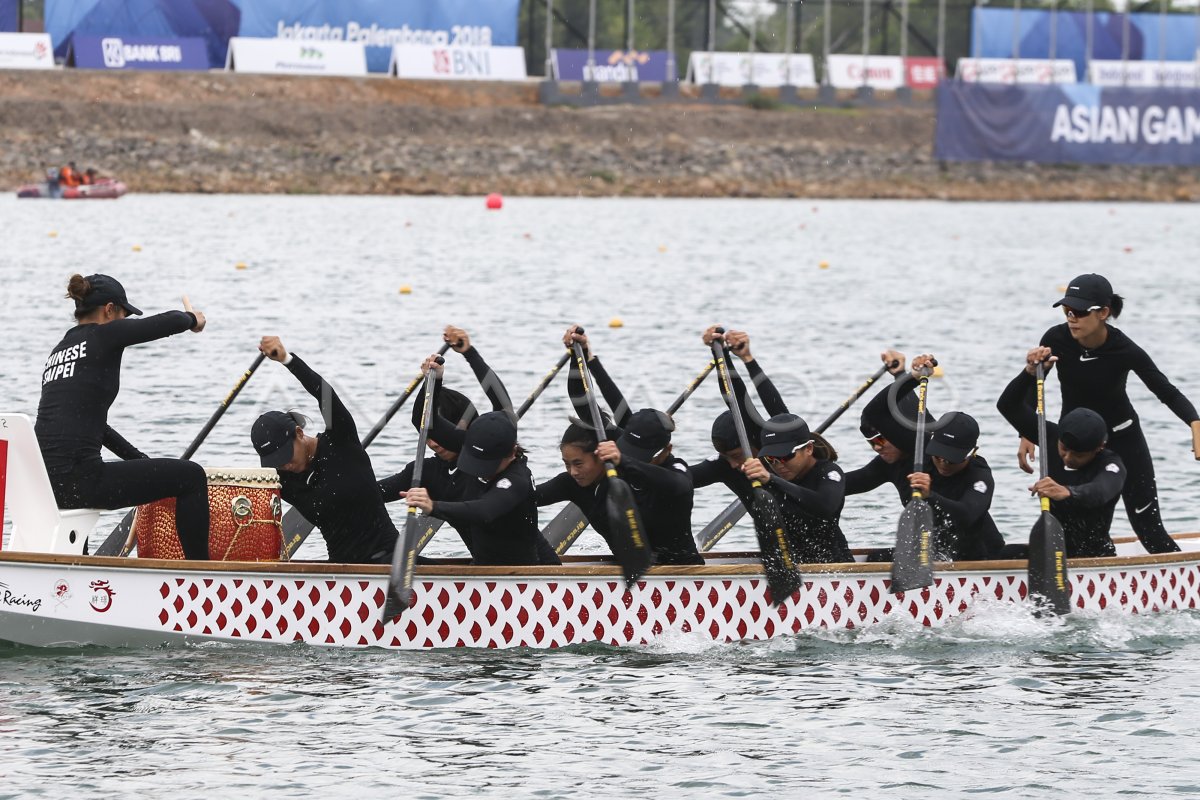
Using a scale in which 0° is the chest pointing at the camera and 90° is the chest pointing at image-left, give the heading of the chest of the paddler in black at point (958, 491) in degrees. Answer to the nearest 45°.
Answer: approximately 45°

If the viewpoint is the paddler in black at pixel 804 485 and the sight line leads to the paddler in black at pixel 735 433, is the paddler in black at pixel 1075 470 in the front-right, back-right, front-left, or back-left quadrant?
back-right

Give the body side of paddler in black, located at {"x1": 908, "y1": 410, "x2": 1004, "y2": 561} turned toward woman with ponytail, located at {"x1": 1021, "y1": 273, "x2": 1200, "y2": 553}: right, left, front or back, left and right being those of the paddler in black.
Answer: back

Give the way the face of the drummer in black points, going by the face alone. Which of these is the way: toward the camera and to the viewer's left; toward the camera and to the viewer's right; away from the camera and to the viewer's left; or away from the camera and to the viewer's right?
away from the camera and to the viewer's right

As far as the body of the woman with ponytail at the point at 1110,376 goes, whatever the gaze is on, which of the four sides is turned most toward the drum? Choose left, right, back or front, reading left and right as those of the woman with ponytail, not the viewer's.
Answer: front

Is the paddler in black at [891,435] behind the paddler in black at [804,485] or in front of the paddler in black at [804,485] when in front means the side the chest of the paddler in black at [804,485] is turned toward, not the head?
behind

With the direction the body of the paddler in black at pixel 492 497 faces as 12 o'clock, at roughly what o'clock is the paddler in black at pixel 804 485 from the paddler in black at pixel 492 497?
the paddler in black at pixel 804 485 is roughly at 7 o'clock from the paddler in black at pixel 492 497.

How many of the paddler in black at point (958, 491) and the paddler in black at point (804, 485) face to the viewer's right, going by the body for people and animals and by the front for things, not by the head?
0

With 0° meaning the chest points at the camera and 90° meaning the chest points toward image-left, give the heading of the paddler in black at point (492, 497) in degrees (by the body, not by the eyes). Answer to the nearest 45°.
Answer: approximately 45°

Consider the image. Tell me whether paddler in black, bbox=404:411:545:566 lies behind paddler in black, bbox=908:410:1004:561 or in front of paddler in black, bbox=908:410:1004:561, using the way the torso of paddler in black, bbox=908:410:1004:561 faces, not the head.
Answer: in front

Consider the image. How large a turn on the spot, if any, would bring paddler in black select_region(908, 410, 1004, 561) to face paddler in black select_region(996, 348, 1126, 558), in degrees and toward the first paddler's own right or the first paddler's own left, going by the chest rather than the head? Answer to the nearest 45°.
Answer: approximately 135° to the first paddler's own left
